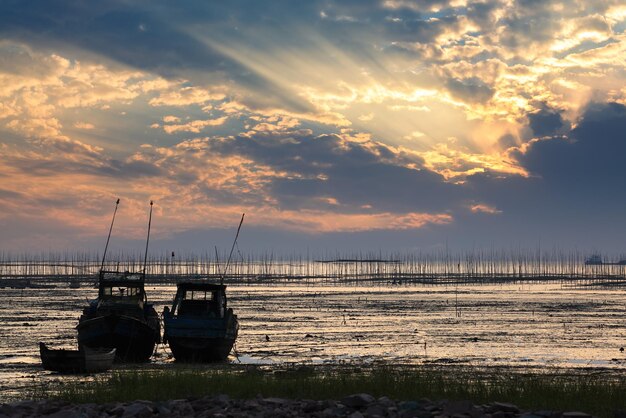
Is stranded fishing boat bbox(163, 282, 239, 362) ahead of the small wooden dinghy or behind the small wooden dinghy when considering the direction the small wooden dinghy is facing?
behind

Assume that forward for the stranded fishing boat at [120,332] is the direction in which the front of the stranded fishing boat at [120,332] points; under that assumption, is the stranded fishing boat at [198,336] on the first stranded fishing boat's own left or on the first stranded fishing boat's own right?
on the first stranded fishing boat's own left

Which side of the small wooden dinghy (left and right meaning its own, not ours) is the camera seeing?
left

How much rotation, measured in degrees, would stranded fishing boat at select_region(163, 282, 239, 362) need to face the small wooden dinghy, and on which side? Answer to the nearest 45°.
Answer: approximately 135° to its left

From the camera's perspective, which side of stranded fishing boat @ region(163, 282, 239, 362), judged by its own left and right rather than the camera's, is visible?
back

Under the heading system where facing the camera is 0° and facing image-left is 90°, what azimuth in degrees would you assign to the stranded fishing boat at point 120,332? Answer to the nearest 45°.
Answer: approximately 0°

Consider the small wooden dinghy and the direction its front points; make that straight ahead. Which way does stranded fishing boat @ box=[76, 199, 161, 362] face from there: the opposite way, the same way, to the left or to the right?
to the left
